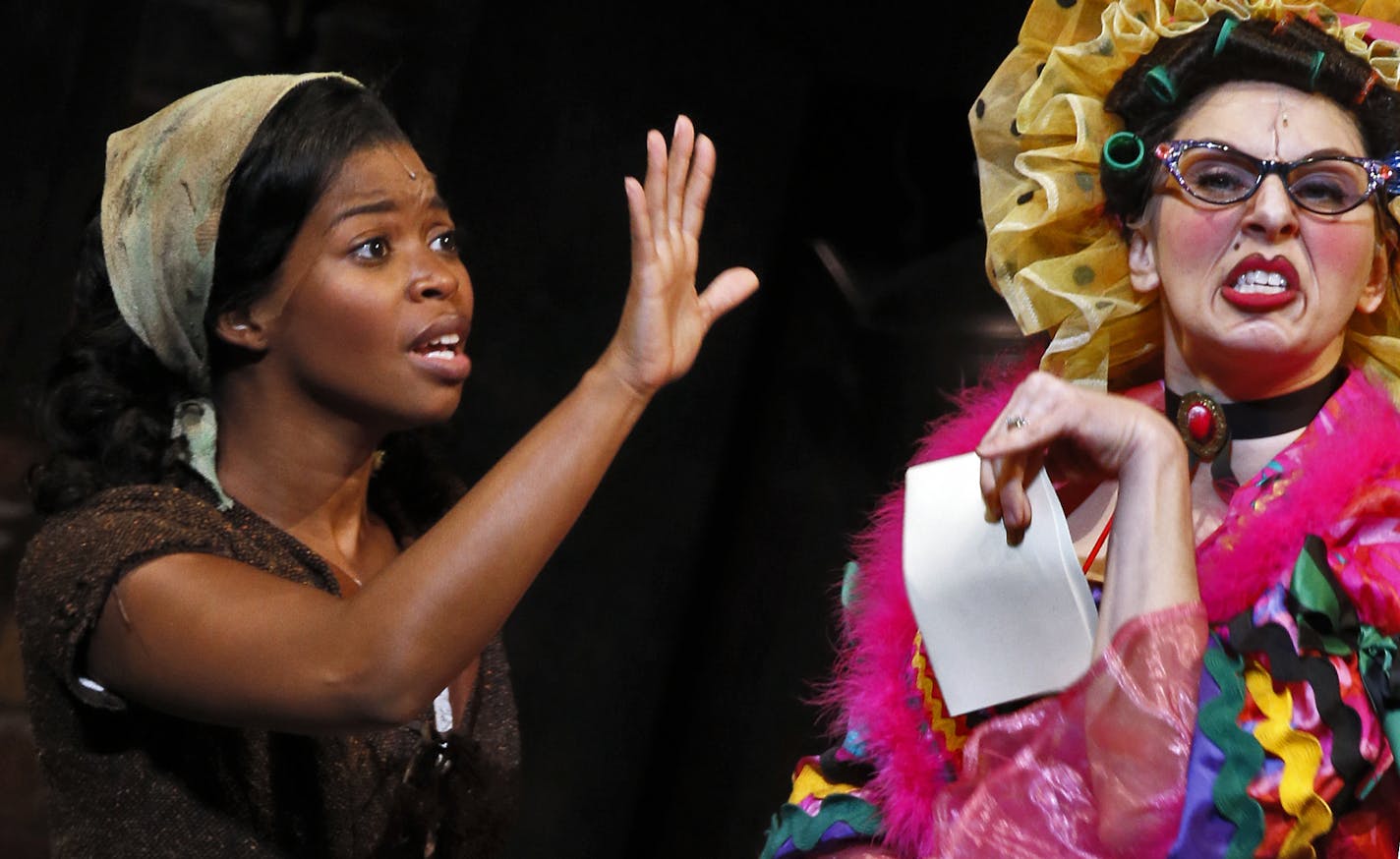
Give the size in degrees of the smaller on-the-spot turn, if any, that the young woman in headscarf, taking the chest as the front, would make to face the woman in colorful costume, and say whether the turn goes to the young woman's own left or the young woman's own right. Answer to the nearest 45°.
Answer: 0° — they already face them

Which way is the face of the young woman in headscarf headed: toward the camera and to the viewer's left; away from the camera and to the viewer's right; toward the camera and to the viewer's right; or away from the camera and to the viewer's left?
toward the camera and to the viewer's right

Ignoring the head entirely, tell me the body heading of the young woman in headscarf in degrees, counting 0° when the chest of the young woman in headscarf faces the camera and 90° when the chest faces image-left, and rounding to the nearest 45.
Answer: approximately 315°

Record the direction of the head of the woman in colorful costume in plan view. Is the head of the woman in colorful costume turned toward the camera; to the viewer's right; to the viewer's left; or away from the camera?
toward the camera
